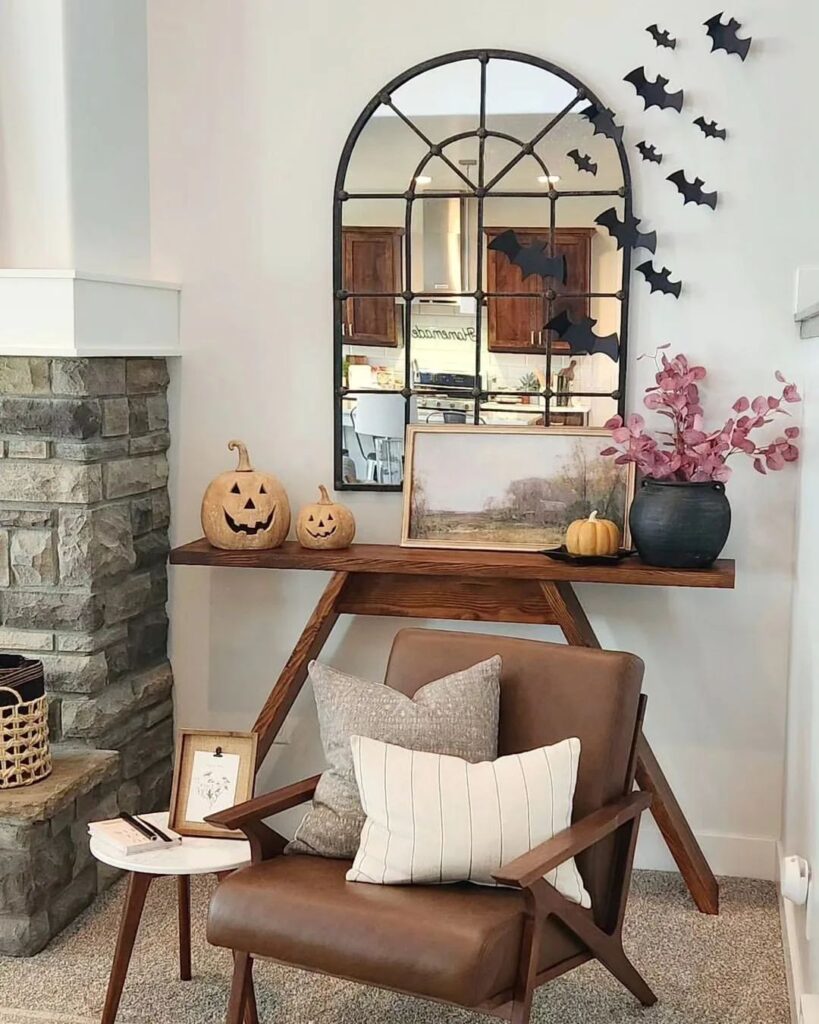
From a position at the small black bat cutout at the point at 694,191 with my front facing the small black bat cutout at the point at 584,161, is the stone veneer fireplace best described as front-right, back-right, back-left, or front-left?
front-left

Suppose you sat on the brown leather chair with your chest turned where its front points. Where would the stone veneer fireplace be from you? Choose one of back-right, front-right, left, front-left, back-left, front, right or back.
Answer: right

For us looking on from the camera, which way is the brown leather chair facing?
facing the viewer and to the left of the viewer

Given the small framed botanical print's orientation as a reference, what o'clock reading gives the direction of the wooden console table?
The wooden console table is roughly at 8 o'clock from the small framed botanical print.

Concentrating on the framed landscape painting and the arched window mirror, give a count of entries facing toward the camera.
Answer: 2

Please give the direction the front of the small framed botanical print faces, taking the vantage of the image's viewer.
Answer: facing the viewer

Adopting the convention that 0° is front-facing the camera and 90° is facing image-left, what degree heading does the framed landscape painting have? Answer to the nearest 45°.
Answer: approximately 0°

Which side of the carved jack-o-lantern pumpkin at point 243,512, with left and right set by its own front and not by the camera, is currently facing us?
front

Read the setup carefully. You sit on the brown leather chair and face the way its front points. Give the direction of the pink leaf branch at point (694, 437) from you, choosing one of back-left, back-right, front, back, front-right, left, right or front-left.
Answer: back

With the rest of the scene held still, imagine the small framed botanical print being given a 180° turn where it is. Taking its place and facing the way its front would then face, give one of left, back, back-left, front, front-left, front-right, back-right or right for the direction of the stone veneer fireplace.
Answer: front-left
